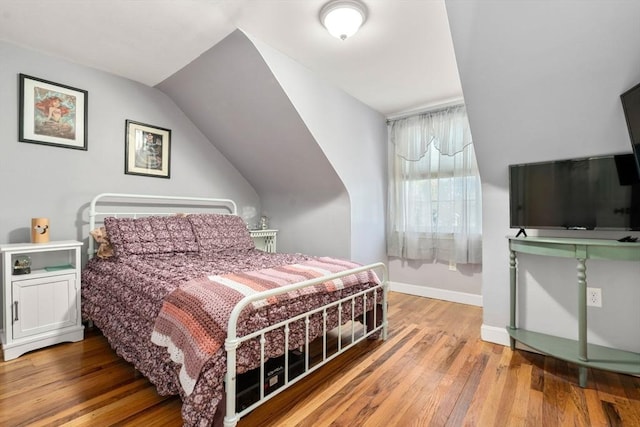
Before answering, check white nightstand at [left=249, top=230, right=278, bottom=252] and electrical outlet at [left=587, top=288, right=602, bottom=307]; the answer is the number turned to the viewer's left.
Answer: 0

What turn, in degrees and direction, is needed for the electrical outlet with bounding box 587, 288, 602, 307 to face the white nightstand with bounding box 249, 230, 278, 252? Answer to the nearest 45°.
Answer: approximately 90° to its right

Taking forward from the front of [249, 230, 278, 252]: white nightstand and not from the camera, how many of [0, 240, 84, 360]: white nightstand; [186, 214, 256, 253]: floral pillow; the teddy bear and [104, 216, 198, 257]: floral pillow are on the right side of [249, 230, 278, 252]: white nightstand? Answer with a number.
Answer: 4

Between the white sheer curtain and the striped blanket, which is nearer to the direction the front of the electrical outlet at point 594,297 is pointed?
the striped blanket

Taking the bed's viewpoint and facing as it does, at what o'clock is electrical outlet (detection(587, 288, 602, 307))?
The electrical outlet is roughly at 11 o'clock from the bed.

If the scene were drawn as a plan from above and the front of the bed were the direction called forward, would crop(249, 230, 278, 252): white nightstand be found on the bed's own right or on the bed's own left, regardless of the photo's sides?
on the bed's own left

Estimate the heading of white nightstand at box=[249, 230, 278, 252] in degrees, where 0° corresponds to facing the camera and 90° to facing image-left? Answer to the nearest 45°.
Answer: approximately 315°

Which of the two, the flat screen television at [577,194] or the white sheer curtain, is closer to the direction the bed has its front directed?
the flat screen television

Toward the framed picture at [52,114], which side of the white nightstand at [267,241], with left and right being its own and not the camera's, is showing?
right
